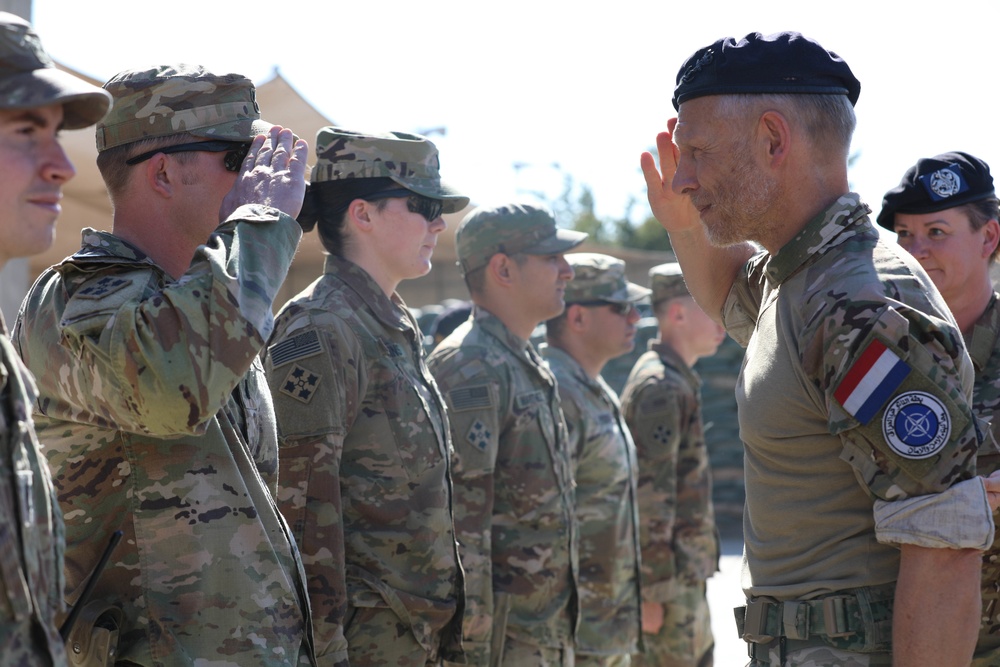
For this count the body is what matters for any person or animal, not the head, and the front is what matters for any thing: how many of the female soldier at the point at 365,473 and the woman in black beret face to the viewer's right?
1

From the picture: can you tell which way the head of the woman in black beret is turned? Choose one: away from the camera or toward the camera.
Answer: toward the camera

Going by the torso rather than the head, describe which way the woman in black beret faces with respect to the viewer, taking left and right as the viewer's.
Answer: facing the viewer and to the left of the viewer

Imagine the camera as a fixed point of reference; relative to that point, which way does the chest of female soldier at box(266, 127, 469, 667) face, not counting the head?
to the viewer's right

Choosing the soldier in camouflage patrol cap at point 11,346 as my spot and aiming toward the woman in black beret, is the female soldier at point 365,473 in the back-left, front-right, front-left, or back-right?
front-left

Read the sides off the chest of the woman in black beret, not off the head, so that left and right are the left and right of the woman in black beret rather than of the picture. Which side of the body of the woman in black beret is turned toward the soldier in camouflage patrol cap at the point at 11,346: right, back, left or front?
front

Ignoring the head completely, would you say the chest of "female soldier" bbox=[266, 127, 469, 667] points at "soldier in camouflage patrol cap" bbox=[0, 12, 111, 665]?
no

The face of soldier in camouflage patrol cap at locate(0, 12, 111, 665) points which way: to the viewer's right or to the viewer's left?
to the viewer's right

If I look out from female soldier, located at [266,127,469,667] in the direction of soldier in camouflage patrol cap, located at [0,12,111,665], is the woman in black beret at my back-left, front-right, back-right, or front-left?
back-left

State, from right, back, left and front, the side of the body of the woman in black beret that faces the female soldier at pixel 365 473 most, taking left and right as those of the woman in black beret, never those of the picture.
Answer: front

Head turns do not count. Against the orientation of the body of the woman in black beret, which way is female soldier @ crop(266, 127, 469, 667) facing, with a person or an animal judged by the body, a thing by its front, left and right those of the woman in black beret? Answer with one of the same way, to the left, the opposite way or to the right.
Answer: the opposite way

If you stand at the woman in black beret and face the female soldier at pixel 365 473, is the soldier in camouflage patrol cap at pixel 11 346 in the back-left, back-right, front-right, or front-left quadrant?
front-left

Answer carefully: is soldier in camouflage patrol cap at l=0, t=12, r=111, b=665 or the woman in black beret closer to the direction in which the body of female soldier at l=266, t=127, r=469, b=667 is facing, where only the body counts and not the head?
the woman in black beret

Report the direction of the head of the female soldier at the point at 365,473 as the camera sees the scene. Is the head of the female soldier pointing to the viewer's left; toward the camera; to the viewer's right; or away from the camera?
to the viewer's right

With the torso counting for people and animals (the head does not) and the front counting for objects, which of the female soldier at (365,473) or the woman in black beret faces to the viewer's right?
the female soldier
